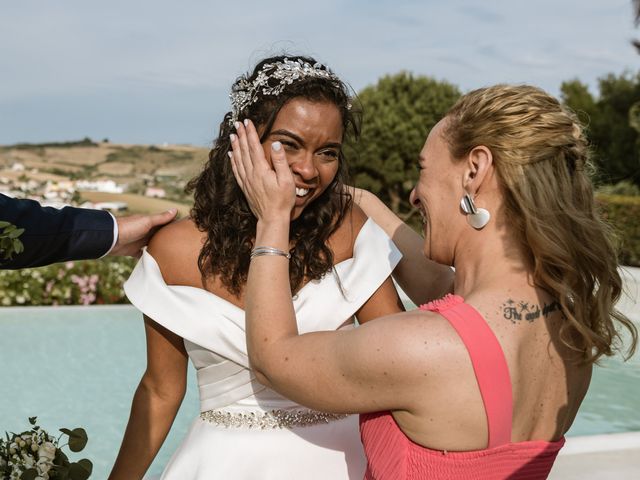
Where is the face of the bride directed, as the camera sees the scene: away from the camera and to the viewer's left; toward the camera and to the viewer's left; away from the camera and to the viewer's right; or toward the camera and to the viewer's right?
toward the camera and to the viewer's right

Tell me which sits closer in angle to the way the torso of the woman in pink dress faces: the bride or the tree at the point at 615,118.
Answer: the bride

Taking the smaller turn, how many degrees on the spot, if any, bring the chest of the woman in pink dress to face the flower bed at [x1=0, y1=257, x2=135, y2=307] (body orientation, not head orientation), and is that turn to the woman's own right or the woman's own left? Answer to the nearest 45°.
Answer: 0° — they already face it

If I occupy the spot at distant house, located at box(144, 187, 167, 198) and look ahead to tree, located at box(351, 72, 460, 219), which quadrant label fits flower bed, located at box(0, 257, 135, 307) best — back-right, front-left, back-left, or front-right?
front-right

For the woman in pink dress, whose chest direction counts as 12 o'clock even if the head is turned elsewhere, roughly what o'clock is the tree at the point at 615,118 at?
The tree is roughly at 2 o'clock from the woman in pink dress.

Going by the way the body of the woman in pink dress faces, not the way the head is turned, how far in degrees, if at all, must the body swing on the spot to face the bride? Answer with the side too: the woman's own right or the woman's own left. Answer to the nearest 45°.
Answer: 0° — they already face them

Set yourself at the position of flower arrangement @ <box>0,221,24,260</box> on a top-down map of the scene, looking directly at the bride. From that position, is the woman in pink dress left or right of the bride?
right

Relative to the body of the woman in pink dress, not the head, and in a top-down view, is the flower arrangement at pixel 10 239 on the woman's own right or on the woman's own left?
on the woman's own left

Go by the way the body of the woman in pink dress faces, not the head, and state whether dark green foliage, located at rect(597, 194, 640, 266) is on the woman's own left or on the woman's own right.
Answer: on the woman's own right

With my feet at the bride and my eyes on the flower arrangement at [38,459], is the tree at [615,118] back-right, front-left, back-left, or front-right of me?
back-right

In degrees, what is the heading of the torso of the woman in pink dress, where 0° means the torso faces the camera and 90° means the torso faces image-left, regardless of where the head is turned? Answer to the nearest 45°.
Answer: approximately 135°

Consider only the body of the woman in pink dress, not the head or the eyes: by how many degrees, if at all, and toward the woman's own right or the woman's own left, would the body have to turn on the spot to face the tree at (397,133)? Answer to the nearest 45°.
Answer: approximately 45° to the woman's own right

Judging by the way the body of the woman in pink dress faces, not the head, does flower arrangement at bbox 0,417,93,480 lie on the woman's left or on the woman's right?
on the woman's left
